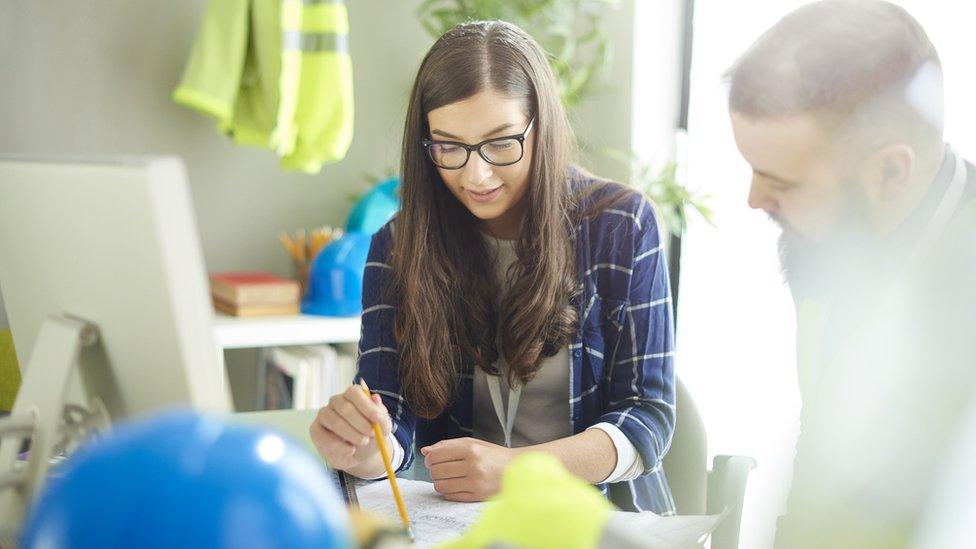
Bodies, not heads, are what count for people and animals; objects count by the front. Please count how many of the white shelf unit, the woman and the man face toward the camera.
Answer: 2

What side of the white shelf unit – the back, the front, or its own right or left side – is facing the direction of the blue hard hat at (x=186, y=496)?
front

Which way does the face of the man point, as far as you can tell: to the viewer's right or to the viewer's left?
to the viewer's left

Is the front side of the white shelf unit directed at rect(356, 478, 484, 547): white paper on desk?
yes

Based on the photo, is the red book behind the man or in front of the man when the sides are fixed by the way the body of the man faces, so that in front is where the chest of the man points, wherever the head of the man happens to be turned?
in front

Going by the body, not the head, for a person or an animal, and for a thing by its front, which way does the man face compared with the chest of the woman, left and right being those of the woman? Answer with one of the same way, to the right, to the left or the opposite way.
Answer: to the right

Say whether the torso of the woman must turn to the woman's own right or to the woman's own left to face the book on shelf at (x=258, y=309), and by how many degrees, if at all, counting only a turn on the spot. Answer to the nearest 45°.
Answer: approximately 135° to the woman's own right

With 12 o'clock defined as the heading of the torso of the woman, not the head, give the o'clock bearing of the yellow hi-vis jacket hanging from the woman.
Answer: The yellow hi-vis jacket hanging is roughly at 5 o'clock from the woman.

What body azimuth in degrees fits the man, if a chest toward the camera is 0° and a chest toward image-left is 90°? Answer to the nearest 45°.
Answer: approximately 90°

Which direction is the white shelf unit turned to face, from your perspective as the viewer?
facing the viewer
